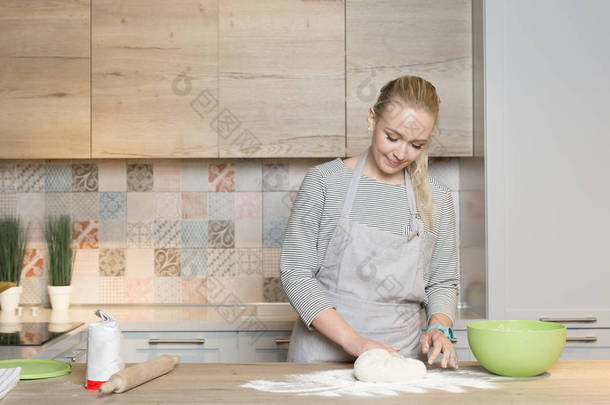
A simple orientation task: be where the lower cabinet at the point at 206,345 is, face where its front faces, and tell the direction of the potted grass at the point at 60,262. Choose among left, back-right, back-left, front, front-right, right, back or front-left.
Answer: back-right

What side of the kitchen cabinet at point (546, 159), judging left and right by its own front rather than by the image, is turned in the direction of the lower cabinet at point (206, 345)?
right

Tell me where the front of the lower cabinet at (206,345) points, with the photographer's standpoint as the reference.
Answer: facing the viewer

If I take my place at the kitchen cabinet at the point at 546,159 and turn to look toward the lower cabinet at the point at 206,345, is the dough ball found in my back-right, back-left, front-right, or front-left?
front-left

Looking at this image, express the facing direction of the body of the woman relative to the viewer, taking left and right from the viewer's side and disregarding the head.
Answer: facing the viewer and to the right of the viewer

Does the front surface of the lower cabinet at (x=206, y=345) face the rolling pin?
yes

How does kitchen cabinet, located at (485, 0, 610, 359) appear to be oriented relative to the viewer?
toward the camera

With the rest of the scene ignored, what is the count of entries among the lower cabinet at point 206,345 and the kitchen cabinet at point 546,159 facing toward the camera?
2

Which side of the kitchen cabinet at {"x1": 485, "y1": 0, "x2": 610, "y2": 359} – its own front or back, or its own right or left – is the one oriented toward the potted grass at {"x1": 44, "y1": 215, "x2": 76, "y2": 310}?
right

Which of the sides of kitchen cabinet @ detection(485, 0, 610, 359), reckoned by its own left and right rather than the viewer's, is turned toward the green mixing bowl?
front
